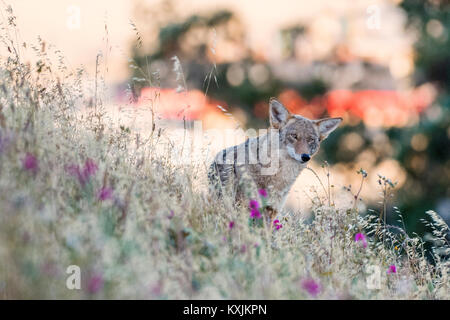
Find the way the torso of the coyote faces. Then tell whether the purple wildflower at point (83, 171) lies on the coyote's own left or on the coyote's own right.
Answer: on the coyote's own right

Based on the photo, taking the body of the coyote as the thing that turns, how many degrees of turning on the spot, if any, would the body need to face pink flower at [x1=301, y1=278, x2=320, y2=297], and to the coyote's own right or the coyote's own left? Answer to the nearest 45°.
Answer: approximately 45° to the coyote's own right

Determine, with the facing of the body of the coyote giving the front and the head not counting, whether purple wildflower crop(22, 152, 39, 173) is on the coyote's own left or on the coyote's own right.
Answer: on the coyote's own right

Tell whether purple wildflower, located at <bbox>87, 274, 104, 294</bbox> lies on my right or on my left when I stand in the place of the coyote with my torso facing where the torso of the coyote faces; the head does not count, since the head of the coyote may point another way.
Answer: on my right

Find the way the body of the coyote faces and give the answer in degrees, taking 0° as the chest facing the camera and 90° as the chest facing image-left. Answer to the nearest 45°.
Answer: approximately 315°
